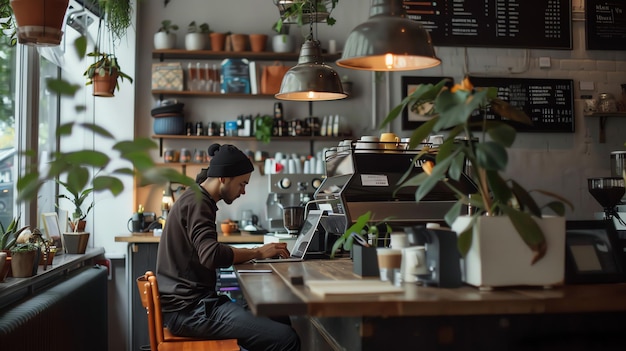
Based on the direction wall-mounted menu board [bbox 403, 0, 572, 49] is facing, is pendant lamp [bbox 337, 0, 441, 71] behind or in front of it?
in front

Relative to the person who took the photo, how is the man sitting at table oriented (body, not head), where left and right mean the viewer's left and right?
facing to the right of the viewer

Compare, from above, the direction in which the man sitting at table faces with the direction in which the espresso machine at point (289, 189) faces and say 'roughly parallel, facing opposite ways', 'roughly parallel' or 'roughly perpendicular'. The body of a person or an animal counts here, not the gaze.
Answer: roughly perpendicular

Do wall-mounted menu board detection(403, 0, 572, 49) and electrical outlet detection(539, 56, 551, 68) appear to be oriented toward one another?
no

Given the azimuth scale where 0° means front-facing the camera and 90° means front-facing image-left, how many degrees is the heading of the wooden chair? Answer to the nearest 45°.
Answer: approximately 270°

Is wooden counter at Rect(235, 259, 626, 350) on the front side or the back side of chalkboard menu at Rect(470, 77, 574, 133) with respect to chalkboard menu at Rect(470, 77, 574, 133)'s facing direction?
on the front side

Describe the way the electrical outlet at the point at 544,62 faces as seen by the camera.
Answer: facing the viewer

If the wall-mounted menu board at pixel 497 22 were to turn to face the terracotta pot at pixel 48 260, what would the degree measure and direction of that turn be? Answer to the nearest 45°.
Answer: approximately 45° to its right

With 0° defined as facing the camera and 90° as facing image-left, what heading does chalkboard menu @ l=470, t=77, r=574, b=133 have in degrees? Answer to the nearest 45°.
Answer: approximately 0°

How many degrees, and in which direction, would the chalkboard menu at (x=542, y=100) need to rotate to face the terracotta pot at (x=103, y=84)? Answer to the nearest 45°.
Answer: approximately 45° to its right

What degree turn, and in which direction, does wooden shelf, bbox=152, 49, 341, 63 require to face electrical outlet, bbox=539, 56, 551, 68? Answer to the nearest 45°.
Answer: approximately 90° to its left

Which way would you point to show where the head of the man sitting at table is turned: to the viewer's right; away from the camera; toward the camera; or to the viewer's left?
to the viewer's right

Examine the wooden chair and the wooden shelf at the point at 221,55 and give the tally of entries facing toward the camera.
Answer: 1

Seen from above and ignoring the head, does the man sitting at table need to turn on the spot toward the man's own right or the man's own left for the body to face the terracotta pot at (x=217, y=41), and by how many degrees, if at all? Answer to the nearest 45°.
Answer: approximately 90° to the man's own left

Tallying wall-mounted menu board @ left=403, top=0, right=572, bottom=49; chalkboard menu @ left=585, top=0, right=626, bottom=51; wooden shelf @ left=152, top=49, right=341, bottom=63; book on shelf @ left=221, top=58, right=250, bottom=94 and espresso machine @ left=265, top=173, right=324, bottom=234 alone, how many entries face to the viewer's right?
0

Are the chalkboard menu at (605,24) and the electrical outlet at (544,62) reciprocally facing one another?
no

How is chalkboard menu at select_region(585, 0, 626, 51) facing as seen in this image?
toward the camera
